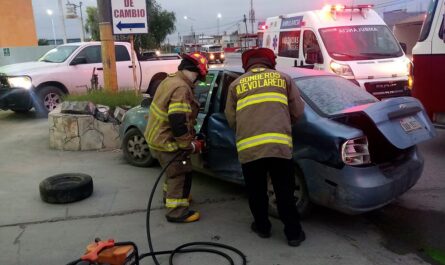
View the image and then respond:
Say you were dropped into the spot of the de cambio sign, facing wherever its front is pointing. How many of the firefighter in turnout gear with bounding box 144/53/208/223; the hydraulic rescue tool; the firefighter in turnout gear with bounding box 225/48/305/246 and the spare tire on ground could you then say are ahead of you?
4

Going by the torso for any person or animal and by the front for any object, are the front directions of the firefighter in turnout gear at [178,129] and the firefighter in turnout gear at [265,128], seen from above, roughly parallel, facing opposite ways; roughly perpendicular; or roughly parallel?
roughly perpendicular

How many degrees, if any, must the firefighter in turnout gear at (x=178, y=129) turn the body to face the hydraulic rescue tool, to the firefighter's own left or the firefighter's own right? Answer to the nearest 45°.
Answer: approximately 90° to the firefighter's own right

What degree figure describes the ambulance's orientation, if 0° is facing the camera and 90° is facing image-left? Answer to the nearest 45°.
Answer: approximately 315°

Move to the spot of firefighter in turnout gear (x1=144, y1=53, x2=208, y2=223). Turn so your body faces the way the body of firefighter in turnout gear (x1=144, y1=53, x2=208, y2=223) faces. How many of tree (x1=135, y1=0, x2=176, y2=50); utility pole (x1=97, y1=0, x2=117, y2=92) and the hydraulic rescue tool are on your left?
2

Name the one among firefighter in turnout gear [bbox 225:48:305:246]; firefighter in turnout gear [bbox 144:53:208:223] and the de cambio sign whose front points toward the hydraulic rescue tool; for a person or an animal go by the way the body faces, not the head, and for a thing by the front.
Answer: the de cambio sign

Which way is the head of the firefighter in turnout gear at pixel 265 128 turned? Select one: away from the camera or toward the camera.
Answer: away from the camera

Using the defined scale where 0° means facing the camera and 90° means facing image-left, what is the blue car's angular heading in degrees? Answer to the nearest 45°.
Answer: approximately 135°

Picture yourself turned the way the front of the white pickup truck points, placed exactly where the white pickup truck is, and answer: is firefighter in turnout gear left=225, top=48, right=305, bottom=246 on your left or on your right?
on your left

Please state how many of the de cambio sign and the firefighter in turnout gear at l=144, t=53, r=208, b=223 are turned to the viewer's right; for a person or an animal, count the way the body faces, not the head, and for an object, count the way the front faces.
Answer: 1

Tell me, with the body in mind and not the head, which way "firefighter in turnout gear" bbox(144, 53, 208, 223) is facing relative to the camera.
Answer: to the viewer's right

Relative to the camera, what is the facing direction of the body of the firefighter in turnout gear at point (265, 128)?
away from the camera

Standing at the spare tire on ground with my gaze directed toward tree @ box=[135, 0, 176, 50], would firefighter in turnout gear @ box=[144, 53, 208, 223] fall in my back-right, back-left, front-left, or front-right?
back-right

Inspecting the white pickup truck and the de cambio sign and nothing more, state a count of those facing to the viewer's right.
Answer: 0

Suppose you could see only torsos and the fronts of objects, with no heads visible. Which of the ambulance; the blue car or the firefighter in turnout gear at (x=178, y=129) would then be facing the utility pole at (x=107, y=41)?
the blue car

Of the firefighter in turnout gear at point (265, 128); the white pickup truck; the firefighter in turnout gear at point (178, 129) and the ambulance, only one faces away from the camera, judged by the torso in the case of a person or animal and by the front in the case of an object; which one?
the firefighter in turnout gear at point (265, 128)
